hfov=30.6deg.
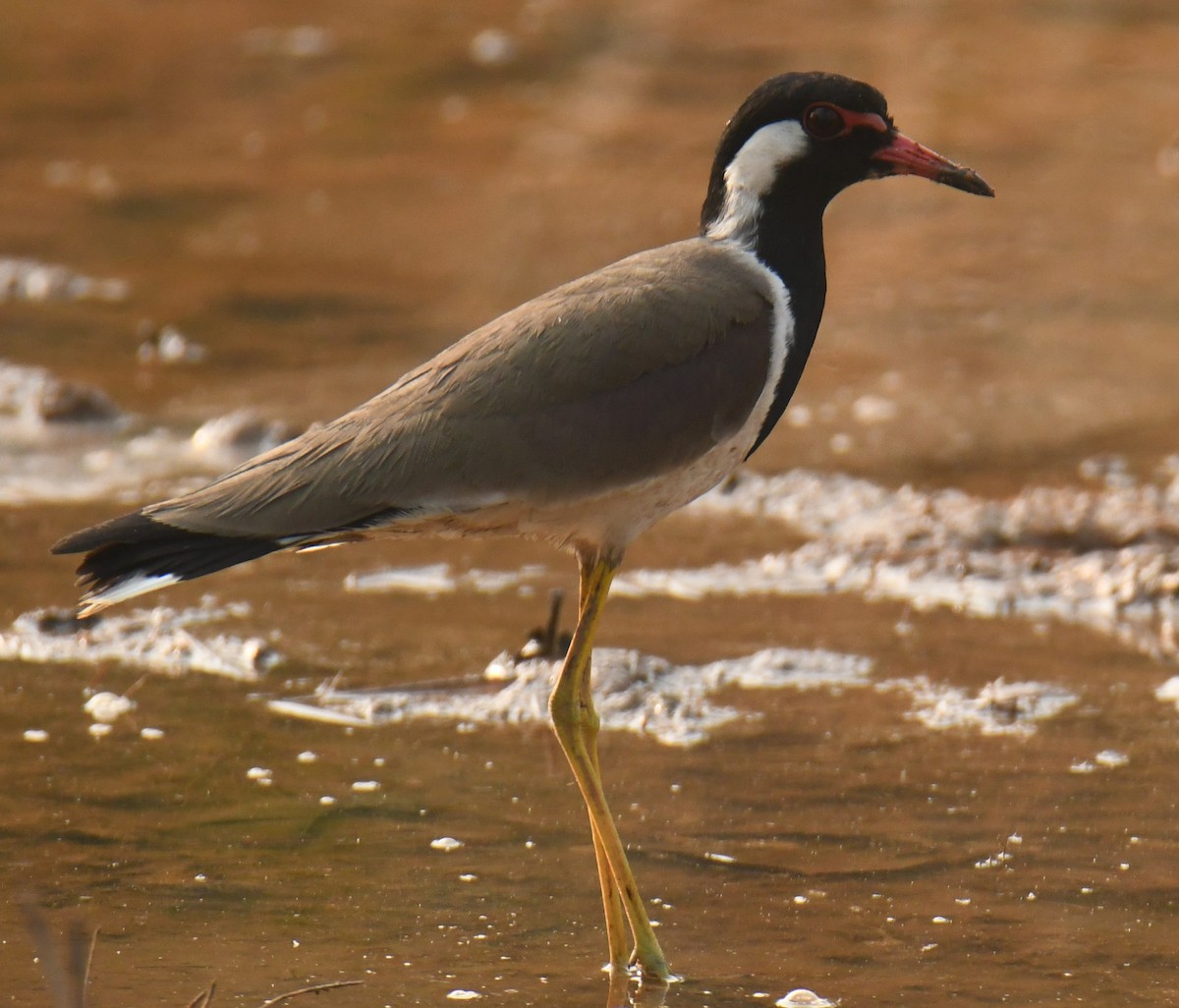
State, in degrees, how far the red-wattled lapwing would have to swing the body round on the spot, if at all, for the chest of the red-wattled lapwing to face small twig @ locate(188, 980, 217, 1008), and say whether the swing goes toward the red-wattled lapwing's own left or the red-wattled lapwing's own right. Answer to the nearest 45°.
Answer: approximately 135° to the red-wattled lapwing's own right

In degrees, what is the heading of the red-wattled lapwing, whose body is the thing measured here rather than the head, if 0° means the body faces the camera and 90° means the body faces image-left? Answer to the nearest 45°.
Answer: approximately 270°
